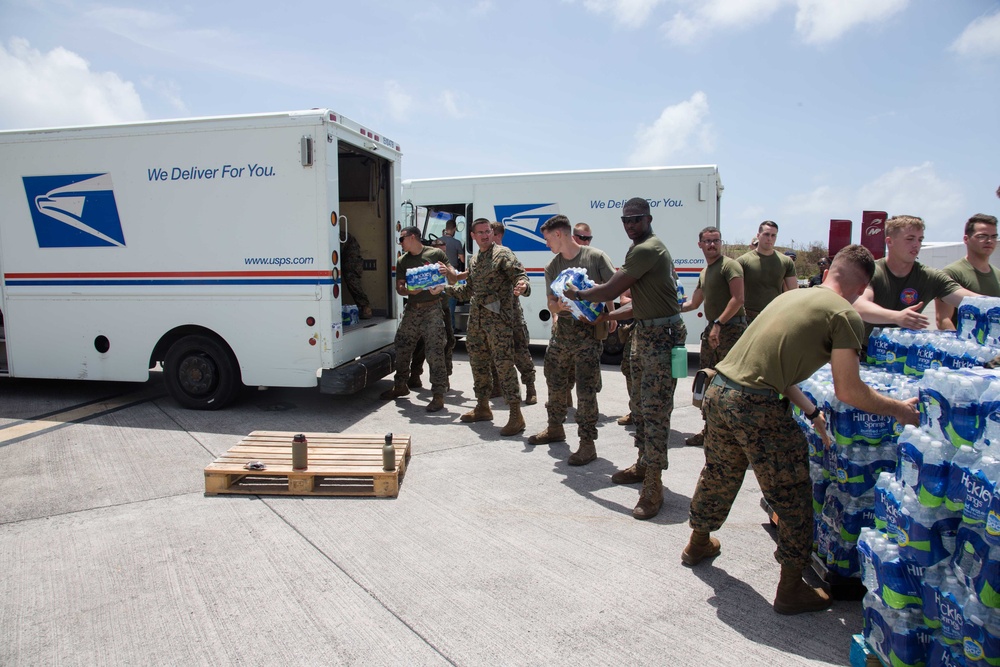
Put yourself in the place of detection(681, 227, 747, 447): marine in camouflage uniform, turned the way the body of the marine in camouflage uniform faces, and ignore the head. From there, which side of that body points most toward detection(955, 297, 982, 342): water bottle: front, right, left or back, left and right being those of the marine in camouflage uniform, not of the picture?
left

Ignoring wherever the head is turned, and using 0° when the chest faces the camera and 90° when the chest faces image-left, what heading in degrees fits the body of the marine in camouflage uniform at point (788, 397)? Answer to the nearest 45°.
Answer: approximately 225°

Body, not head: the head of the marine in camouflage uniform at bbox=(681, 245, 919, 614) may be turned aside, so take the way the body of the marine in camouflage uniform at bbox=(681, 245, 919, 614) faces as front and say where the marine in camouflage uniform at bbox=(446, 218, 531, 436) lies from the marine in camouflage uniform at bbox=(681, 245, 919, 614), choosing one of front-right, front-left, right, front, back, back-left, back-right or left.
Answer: left

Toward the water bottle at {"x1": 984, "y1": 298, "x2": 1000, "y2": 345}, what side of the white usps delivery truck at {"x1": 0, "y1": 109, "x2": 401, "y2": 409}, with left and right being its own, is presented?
back

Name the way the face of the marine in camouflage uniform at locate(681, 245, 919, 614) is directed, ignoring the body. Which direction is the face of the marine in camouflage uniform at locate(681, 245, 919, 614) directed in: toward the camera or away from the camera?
away from the camera

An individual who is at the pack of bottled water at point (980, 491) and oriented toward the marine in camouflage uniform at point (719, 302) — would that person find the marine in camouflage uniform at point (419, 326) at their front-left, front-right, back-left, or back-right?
front-left

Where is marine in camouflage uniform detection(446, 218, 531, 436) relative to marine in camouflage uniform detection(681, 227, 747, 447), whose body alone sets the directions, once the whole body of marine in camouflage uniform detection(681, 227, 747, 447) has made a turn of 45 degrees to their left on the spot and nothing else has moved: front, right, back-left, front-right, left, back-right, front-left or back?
right

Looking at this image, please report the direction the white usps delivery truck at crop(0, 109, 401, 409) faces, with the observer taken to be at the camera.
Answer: facing away from the viewer and to the left of the viewer

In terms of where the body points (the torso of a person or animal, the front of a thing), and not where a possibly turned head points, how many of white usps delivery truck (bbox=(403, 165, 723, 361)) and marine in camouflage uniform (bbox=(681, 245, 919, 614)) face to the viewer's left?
1

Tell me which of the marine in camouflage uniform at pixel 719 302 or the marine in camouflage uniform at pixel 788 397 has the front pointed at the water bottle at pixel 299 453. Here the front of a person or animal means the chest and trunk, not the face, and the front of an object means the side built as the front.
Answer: the marine in camouflage uniform at pixel 719 302

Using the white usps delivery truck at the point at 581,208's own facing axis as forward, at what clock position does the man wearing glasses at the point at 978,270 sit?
The man wearing glasses is roughly at 8 o'clock from the white usps delivery truck.

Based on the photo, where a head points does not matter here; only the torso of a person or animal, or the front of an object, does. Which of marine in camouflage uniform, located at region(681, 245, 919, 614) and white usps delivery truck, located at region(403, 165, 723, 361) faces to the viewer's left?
the white usps delivery truck

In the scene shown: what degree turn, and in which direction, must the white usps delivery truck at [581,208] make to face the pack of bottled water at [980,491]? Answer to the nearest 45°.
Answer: approximately 90° to its left

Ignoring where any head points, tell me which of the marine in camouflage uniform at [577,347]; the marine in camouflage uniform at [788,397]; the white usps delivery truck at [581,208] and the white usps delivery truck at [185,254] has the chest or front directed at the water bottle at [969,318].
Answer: the marine in camouflage uniform at [788,397]

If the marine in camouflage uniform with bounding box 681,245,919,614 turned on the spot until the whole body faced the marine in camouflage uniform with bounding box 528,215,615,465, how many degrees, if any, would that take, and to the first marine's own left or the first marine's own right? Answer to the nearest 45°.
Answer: approximately 90° to the first marine's own left

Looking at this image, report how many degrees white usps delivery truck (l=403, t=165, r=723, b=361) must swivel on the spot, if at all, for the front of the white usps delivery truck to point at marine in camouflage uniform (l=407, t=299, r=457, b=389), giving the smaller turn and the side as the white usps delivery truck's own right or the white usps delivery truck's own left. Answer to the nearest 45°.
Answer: approximately 45° to the white usps delivery truck's own left

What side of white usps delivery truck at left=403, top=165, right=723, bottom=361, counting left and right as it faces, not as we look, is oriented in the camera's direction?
left
